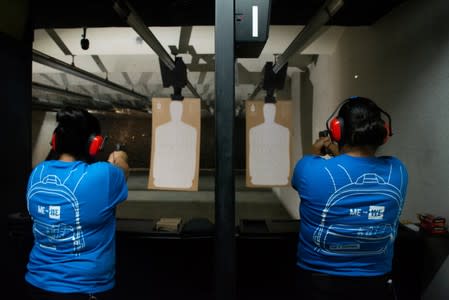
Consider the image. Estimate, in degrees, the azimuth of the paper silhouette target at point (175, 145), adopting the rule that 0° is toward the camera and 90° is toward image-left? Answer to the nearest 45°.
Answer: approximately 0°

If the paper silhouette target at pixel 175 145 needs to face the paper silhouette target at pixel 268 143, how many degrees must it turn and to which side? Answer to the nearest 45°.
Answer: approximately 90° to its left

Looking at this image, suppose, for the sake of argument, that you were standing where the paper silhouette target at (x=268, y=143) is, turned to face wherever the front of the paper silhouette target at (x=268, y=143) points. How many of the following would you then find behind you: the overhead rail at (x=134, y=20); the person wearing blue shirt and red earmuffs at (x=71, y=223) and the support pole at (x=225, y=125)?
0

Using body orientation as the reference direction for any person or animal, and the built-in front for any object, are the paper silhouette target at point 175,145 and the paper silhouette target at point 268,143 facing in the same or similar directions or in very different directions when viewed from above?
same or similar directions

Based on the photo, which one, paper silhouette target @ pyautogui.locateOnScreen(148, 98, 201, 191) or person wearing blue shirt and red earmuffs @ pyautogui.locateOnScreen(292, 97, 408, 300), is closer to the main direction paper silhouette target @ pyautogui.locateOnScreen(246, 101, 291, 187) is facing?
the person wearing blue shirt and red earmuffs

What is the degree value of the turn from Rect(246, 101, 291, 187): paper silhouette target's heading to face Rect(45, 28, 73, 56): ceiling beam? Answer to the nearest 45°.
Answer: approximately 90° to its right

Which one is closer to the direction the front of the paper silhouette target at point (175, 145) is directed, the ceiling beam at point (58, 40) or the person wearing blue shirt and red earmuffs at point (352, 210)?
the person wearing blue shirt and red earmuffs

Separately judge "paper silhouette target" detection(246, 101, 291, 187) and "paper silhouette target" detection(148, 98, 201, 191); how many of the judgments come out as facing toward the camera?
2

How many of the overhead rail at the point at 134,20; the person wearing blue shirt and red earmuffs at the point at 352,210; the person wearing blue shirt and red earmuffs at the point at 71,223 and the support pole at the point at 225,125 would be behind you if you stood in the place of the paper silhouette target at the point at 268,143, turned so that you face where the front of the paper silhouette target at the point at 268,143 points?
0

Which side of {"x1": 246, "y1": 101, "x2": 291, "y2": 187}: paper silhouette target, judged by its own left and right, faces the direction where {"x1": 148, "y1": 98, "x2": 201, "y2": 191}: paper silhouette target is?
right

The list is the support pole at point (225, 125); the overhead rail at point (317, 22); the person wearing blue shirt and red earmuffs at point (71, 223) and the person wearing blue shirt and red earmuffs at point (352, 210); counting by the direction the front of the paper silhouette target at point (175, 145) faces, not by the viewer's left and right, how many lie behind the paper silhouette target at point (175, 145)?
0

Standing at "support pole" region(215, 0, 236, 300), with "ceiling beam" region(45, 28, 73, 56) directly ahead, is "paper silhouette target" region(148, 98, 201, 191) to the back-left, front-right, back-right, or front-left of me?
front-right

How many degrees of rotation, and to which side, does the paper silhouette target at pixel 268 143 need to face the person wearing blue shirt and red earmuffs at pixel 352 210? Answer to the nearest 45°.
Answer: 0° — it already faces them

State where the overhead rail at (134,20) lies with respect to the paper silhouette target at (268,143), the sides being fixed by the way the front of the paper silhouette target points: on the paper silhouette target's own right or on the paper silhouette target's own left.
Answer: on the paper silhouette target's own right

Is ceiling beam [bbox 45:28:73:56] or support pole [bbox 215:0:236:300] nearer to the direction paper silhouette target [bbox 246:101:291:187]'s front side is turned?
the support pole

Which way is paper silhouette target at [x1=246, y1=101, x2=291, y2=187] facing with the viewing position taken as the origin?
facing the viewer
